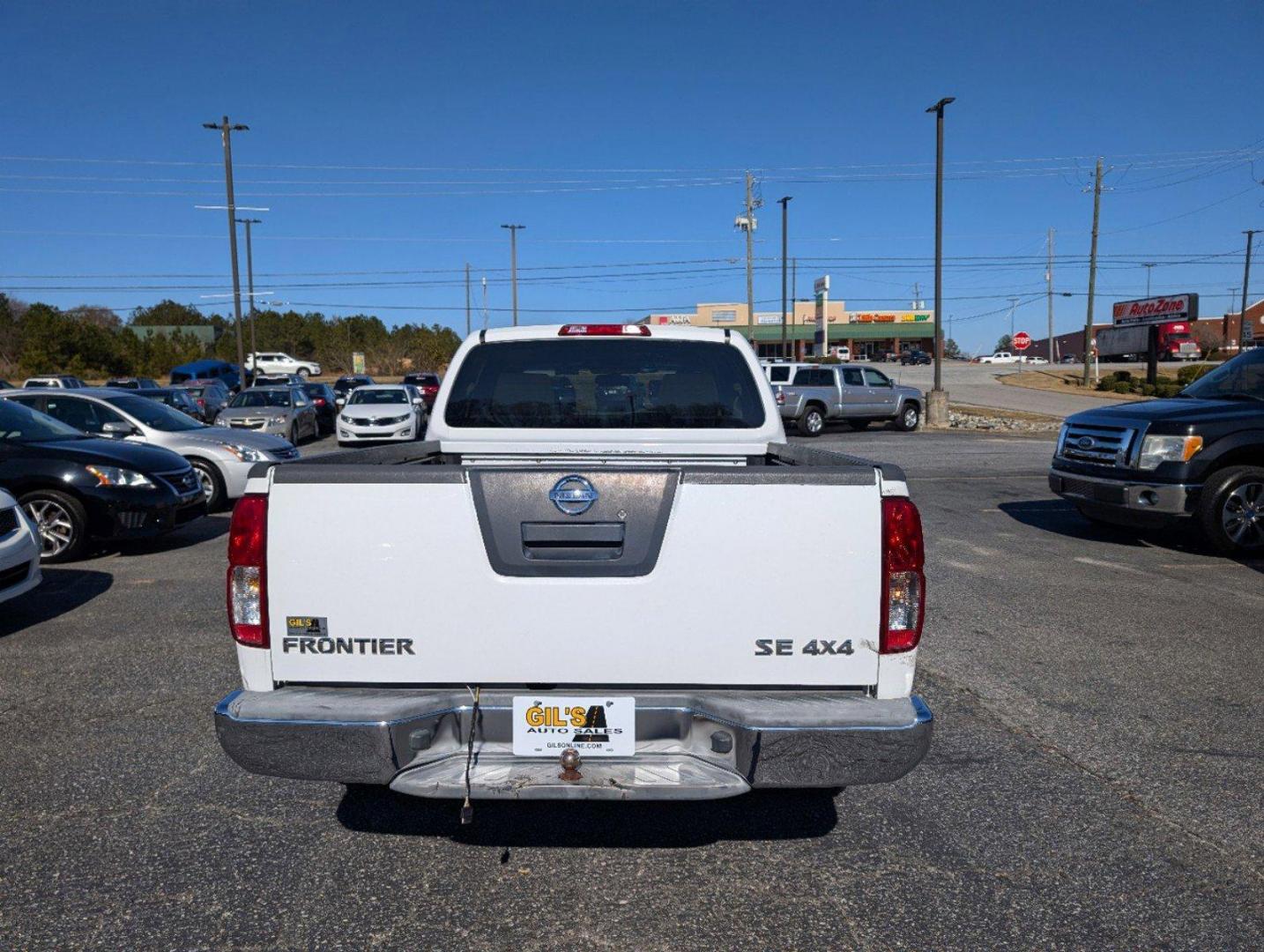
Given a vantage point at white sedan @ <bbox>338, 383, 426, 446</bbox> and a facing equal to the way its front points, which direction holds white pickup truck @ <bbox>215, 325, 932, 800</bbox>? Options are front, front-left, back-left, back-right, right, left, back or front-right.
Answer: front

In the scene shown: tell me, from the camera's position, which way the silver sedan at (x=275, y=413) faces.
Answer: facing the viewer and to the left of the viewer

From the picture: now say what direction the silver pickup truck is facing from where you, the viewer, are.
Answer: facing away from the viewer and to the right of the viewer

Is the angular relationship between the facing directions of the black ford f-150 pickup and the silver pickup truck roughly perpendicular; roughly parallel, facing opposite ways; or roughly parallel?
roughly parallel, facing opposite ways

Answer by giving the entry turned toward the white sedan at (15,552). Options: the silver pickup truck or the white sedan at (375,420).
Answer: the white sedan at (375,420)

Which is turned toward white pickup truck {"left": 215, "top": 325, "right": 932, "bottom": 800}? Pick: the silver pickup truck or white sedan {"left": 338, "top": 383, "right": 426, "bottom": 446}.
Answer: the white sedan

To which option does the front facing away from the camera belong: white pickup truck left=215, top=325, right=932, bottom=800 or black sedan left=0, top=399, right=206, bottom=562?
the white pickup truck

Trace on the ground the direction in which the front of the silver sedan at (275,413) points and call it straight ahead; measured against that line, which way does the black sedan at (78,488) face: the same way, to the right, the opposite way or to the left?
to the left

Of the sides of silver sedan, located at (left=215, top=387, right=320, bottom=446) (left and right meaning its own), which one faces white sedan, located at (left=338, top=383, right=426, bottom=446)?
left

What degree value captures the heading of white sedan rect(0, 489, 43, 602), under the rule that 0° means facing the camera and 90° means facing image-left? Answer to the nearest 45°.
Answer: approximately 315°

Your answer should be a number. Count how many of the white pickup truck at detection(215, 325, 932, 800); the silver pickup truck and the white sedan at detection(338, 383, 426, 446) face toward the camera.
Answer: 1

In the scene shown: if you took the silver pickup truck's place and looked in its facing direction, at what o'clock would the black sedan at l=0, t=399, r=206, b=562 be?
The black sedan is roughly at 5 o'clock from the silver pickup truck.

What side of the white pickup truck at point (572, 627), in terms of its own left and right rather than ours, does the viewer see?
back

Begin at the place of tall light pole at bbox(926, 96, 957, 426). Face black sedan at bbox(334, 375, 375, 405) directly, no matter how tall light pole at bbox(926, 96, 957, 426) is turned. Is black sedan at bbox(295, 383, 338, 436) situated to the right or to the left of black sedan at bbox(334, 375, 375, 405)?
left

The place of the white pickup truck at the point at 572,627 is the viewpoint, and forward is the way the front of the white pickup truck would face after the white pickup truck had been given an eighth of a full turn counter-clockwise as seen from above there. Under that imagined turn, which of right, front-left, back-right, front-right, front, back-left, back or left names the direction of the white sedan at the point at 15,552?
front

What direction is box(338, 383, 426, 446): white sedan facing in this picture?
toward the camera

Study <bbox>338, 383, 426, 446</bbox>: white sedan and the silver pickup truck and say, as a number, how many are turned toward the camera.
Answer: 1

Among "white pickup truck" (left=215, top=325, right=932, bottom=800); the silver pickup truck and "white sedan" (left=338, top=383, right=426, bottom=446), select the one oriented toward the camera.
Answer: the white sedan
